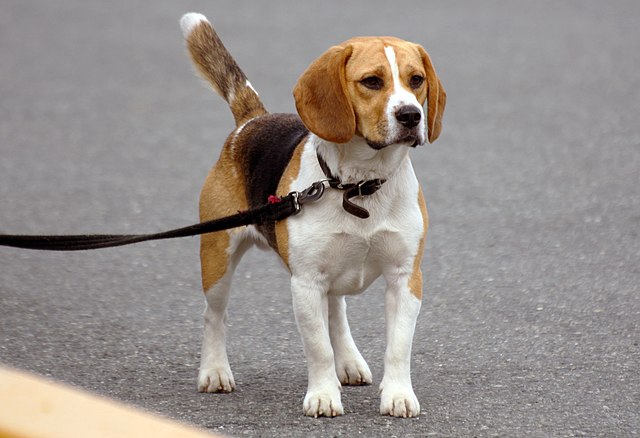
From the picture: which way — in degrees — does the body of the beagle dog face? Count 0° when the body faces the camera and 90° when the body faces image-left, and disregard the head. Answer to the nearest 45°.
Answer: approximately 315°

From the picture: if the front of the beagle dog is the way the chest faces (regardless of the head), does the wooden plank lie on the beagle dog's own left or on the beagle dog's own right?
on the beagle dog's own right
